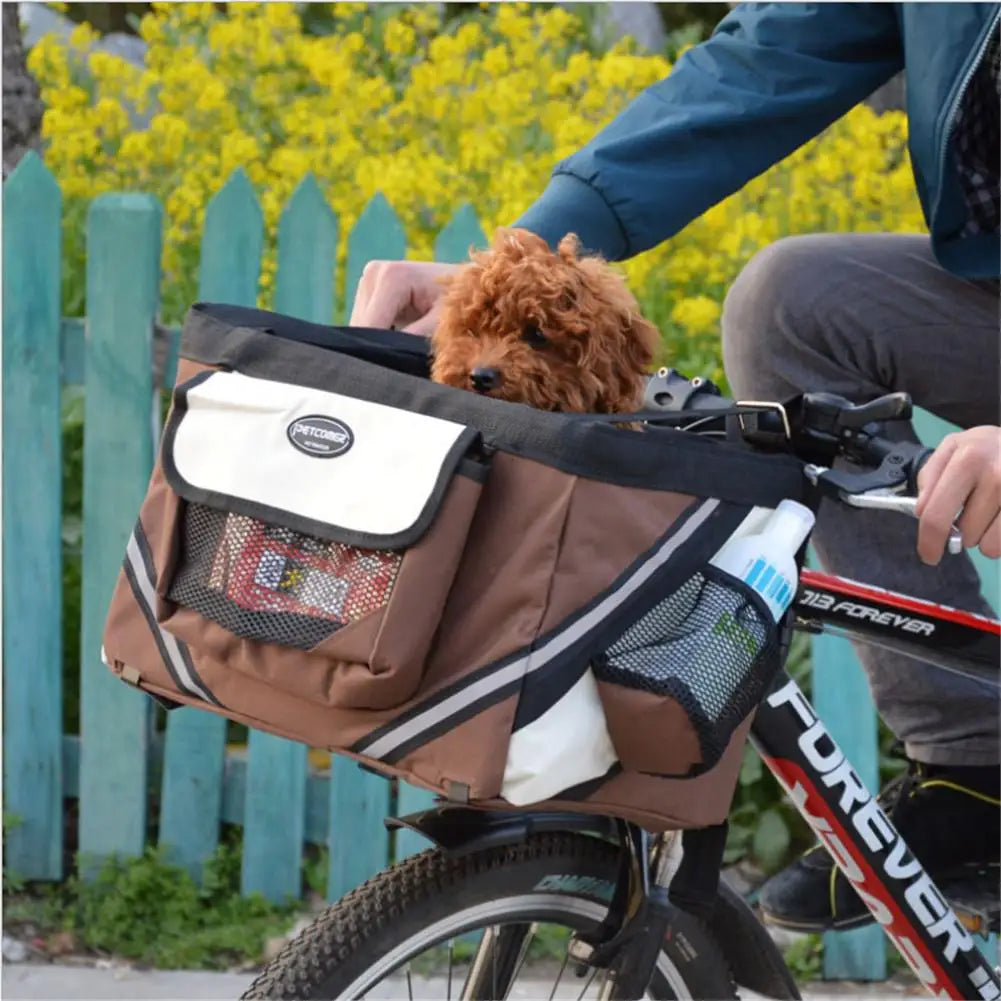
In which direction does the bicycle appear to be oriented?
to the viewer's left

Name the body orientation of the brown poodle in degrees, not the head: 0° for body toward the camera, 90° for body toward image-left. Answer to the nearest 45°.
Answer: approximately 45°

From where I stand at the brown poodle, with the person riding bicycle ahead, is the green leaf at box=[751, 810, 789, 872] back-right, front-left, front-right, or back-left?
front-left

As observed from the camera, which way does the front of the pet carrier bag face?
facing the viewer and to the left of the viewer

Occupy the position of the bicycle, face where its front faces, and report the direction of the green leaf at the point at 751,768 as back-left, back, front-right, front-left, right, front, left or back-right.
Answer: right

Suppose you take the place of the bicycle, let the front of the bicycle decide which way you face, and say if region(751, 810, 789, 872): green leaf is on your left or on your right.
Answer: on your right

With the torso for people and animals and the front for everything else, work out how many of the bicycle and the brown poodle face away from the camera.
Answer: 0
